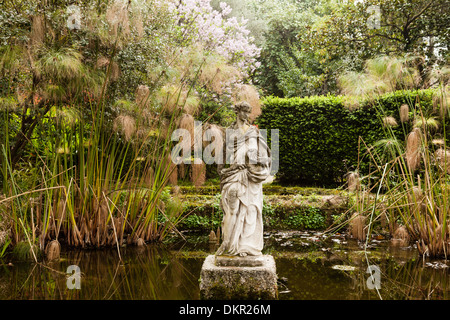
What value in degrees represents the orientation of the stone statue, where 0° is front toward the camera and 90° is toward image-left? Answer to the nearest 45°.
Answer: approximately 0°

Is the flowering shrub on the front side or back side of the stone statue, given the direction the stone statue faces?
on the back side

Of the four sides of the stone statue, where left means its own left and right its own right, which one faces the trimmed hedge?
back
